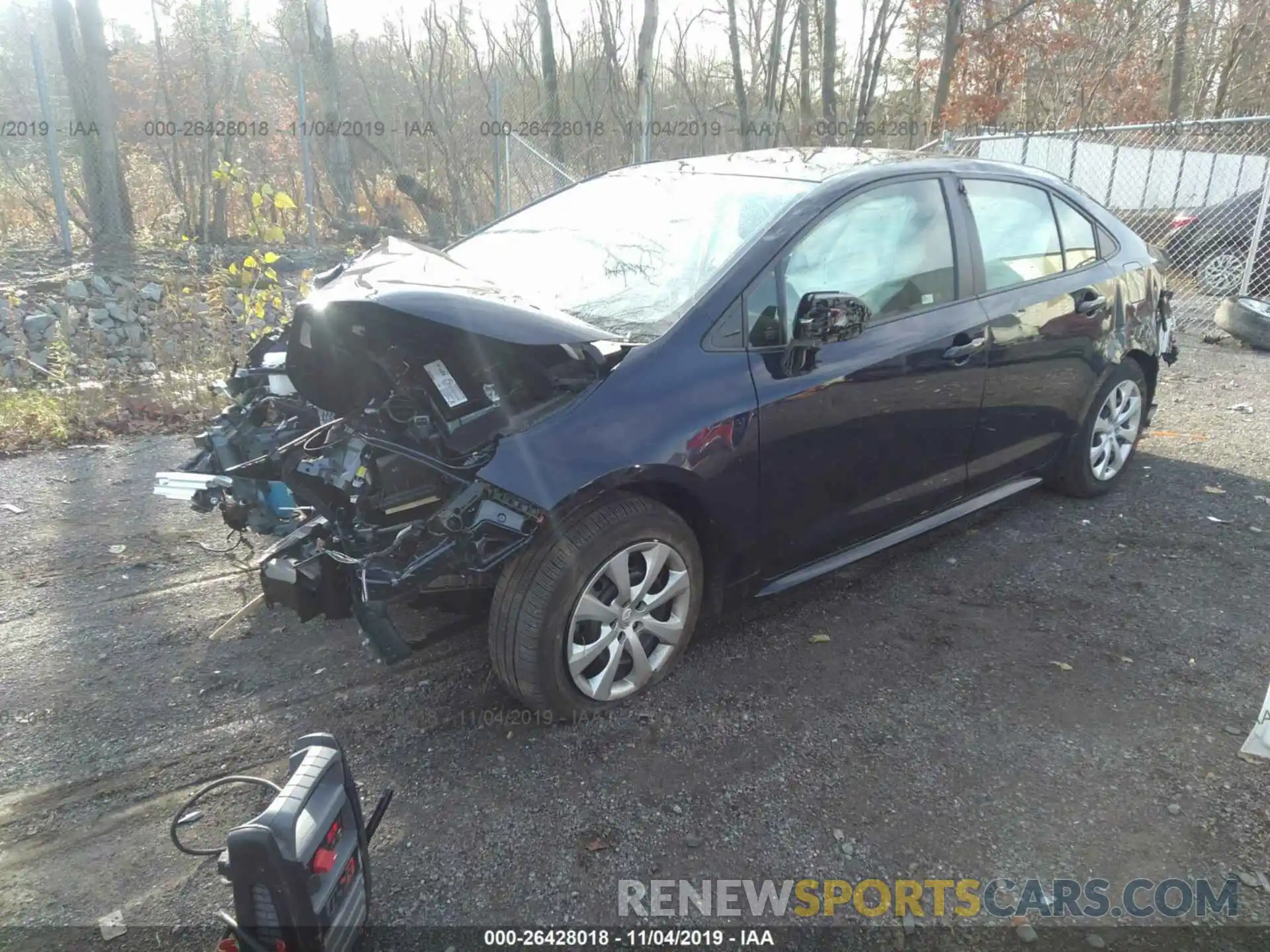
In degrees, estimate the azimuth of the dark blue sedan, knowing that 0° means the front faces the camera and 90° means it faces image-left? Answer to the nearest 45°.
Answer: approximately 45°

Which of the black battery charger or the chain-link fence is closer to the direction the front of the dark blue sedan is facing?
the black battery charger

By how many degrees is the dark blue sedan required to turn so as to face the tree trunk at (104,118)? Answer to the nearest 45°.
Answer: approximately 90° to its right

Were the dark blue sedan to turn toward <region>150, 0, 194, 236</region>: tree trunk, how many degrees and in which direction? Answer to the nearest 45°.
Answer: approximately 90° to its right

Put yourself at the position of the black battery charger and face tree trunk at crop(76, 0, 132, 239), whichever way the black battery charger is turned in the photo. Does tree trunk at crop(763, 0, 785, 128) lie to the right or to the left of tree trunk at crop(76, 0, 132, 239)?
right

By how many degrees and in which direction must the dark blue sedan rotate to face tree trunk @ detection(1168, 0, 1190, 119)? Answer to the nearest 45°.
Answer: approximately 180°

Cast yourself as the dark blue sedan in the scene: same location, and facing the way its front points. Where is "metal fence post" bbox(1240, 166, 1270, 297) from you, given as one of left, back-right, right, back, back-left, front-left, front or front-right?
back

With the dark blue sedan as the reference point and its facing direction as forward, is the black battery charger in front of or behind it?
in front

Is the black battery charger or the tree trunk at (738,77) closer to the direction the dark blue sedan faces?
the black battery charger

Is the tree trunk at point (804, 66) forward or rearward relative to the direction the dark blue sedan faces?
rearward

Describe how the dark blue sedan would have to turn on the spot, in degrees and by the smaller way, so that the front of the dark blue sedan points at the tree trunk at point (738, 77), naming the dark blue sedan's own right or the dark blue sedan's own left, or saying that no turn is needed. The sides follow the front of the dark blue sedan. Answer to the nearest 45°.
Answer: approximately 135° to the dark blue sedan's own right

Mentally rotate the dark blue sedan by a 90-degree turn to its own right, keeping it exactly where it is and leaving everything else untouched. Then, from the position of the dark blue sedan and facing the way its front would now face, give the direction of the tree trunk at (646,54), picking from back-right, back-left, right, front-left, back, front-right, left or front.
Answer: front-right

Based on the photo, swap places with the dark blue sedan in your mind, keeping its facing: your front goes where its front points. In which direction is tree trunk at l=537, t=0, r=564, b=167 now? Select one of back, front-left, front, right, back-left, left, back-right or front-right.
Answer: back-right

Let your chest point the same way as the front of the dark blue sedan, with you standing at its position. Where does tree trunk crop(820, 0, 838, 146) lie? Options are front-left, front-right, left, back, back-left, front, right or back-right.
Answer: back-right

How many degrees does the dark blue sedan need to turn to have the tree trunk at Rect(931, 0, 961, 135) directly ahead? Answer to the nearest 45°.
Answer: approximately 135° to its right
